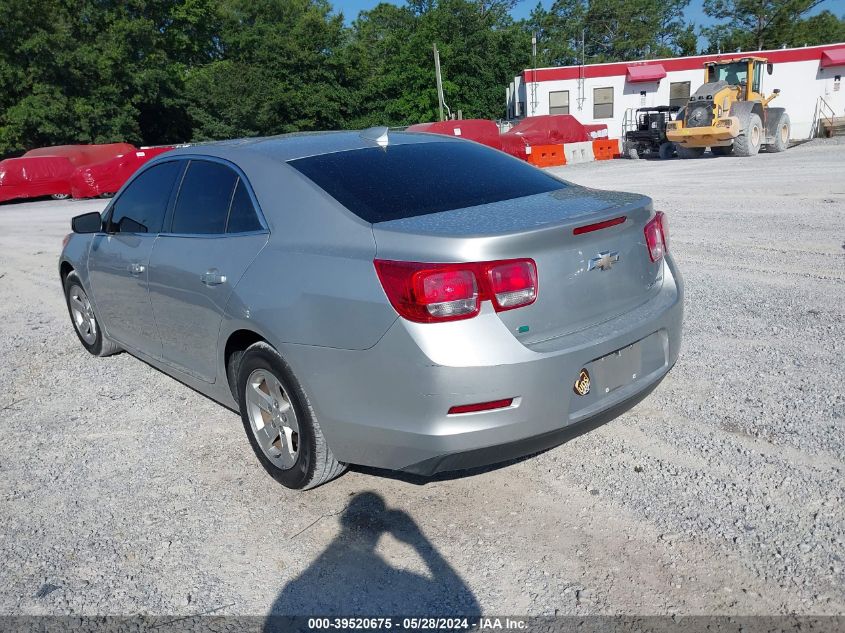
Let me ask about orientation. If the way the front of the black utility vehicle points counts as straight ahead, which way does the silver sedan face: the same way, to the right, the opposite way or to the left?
to the right

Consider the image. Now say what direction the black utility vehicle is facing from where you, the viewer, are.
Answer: facing the viewer and to the left of the viewer

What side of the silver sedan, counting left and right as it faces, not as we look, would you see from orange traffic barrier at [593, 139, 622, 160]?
right

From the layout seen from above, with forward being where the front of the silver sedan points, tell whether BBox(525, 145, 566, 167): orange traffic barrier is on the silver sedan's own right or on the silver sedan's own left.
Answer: on the silver sedan's own right

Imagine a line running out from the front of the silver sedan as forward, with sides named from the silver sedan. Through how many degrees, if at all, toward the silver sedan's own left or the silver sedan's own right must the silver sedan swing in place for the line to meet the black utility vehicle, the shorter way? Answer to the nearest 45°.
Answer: approximately 90° to the silver sedan's own right

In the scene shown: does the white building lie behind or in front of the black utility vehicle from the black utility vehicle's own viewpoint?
behind

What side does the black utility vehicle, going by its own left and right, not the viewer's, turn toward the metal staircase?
back

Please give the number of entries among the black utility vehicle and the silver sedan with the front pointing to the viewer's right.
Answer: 0

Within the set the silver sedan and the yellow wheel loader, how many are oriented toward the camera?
0

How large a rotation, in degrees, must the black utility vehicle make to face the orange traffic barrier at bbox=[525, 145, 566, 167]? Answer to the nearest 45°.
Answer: approximately 45° to its right

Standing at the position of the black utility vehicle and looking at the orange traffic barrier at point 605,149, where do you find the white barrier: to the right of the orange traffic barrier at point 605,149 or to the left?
left

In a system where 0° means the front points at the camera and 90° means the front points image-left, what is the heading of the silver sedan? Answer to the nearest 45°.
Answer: approximately 135°

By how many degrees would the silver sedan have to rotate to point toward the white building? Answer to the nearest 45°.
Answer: approximately 90° to its right
